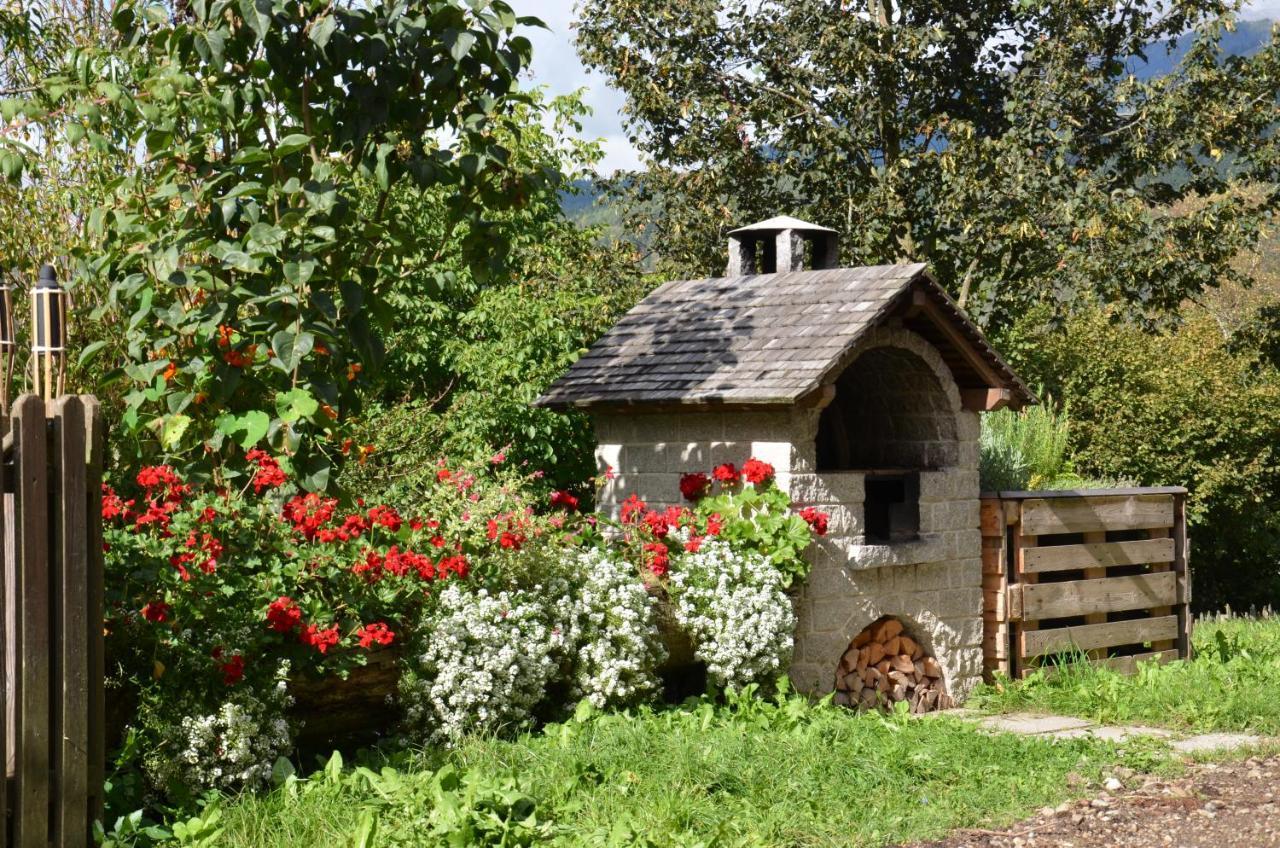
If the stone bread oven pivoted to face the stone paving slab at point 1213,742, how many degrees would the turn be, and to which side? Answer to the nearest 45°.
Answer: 0° — it already faces it

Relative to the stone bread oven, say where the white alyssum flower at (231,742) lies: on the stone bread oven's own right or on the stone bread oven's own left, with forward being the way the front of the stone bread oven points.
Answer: on the stone bread oven's own right

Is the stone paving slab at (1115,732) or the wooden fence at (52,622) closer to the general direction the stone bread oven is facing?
the stone paving slab

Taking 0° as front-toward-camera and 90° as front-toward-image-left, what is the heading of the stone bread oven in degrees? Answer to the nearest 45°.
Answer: approximately 315°

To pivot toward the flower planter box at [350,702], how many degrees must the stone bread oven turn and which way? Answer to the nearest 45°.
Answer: approximately 90° to its right

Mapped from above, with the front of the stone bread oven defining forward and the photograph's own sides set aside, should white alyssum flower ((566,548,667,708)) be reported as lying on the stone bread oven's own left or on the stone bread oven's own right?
on the stone bread oven's own right

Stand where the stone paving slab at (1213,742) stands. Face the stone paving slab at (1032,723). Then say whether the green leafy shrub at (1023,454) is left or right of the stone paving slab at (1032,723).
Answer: right

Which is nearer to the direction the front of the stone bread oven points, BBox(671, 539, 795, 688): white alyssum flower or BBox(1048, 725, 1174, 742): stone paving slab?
the stone paving slab
